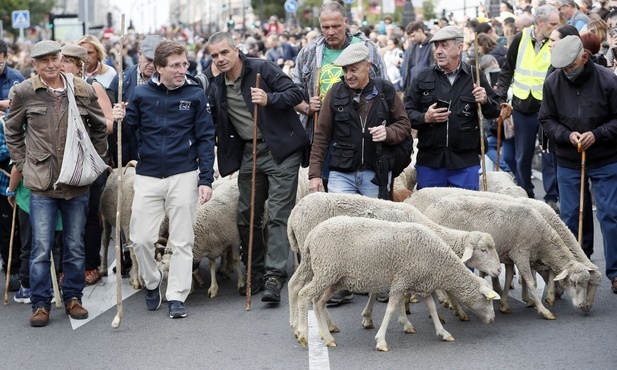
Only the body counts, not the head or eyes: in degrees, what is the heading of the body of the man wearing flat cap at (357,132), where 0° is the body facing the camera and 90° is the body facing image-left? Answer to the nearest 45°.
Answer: approximately 0°

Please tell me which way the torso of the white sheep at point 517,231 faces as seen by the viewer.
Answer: to the viewer's right

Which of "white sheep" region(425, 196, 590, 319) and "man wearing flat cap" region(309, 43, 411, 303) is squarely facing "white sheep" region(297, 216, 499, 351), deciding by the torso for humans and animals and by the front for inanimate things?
the man wearing flat cap

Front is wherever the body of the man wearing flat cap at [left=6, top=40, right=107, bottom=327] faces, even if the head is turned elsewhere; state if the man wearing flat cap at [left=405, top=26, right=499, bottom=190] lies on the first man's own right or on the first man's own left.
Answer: on the first man's own left

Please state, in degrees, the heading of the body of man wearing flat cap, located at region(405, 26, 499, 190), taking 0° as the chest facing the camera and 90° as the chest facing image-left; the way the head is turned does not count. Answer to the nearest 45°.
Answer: approximately 0°

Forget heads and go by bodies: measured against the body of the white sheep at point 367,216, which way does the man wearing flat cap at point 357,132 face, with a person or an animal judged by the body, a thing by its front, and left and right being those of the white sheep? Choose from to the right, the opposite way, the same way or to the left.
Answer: to the right

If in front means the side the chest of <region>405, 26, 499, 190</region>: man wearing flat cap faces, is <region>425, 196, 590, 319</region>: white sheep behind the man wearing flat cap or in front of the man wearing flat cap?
in front

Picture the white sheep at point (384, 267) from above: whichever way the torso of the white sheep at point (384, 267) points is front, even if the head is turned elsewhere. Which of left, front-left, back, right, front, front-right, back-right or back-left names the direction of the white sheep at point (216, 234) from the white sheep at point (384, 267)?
back-left
